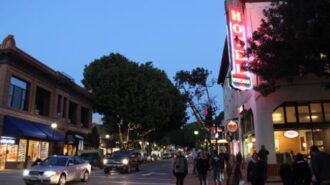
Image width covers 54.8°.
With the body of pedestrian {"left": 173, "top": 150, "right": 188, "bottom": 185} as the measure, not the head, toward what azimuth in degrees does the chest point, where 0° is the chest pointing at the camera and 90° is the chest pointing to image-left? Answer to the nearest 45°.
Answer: approximately 180°

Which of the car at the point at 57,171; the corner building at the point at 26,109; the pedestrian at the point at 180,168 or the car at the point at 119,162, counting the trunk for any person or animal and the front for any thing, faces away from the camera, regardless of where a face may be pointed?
the pedestrian

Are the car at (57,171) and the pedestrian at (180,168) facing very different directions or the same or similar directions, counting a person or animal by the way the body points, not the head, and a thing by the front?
very different directions

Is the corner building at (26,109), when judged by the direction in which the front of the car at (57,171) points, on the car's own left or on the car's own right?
on the car's own right

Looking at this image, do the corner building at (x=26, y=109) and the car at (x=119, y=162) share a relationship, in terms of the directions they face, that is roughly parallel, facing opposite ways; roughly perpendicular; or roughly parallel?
roughly perpendicular

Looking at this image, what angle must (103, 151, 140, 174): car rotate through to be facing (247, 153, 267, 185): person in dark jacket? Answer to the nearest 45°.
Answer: approximately 45° to its left

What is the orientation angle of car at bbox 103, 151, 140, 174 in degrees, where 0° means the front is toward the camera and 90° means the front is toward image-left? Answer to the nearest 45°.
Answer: approximately 45°

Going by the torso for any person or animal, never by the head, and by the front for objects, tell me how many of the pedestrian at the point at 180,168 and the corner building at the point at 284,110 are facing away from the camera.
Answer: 1

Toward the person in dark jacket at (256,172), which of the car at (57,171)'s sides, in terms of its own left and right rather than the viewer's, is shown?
left

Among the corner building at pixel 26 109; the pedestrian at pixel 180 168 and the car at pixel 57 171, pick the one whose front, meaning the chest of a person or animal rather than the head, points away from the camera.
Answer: the pedestrian
